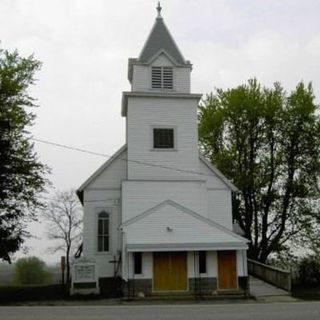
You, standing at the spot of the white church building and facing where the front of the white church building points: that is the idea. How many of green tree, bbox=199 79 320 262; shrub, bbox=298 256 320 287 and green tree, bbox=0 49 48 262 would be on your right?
1

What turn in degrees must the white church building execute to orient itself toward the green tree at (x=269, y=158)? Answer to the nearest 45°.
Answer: approximately 135° to its left

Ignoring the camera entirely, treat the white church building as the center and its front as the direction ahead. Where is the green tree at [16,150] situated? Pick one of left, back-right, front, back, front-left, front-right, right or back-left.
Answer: right

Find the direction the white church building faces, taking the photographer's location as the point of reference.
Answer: facing the viewer
